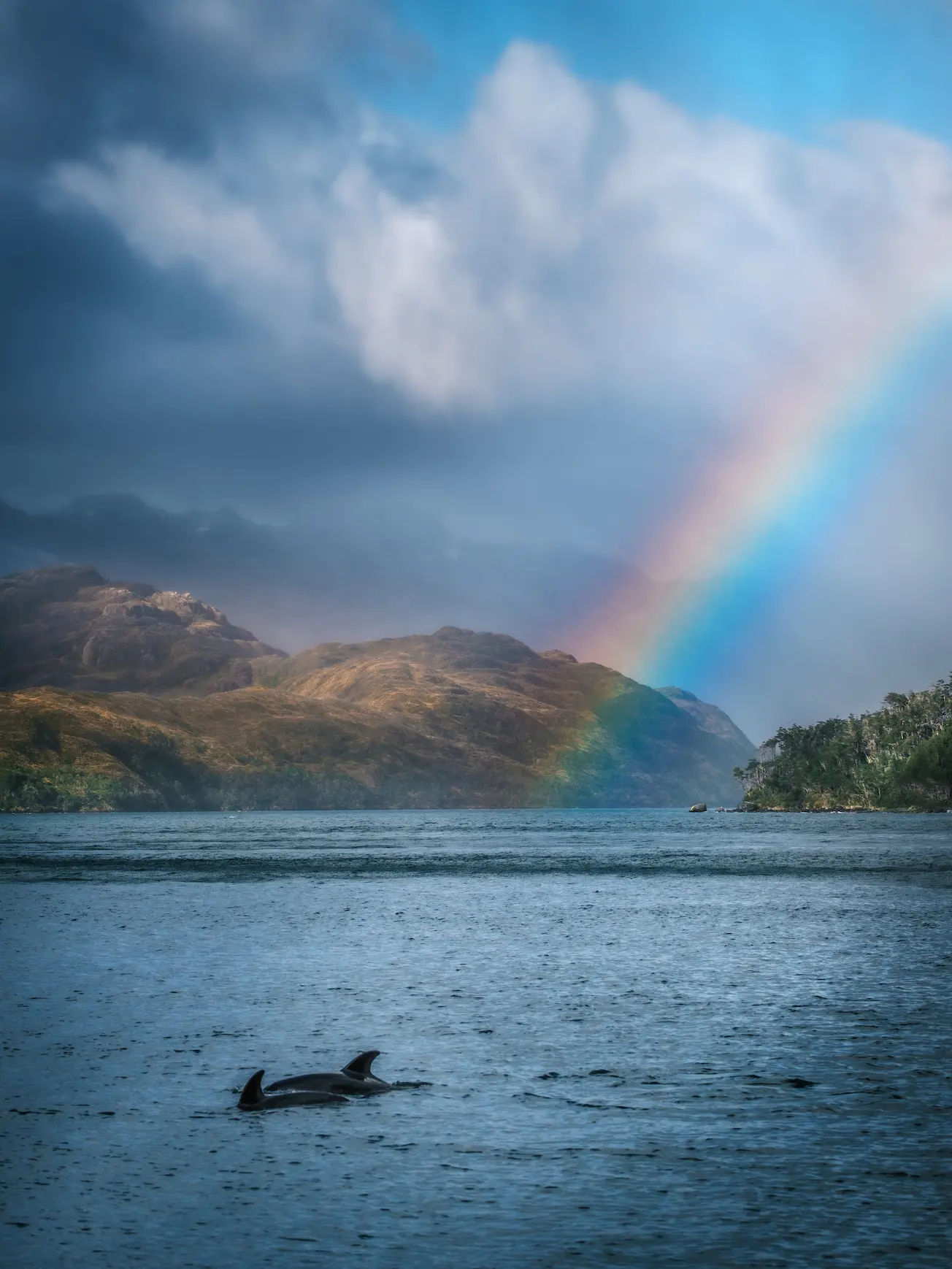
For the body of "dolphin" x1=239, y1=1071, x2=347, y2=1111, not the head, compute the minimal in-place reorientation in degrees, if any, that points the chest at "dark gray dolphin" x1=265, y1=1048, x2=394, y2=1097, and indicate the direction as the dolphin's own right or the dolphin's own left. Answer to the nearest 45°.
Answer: approximately 135° to the dolphin's own right

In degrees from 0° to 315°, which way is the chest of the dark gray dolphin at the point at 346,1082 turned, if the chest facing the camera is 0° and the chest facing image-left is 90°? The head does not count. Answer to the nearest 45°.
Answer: approximately 90°

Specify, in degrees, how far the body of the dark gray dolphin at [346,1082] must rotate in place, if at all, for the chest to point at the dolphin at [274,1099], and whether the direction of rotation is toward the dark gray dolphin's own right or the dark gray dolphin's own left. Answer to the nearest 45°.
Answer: approximately 45° to the dark gray dolphin's own left

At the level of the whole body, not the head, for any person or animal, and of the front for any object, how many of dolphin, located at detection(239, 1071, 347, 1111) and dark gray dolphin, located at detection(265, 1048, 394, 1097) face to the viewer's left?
2

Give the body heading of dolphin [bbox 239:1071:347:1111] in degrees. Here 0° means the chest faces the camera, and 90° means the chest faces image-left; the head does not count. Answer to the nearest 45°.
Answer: approximately 90°
